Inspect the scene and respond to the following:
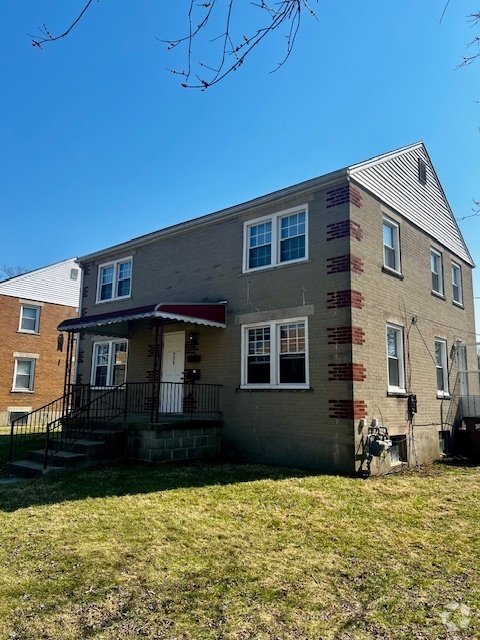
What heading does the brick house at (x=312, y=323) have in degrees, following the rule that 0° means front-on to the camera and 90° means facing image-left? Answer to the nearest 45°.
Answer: approximately 45°
